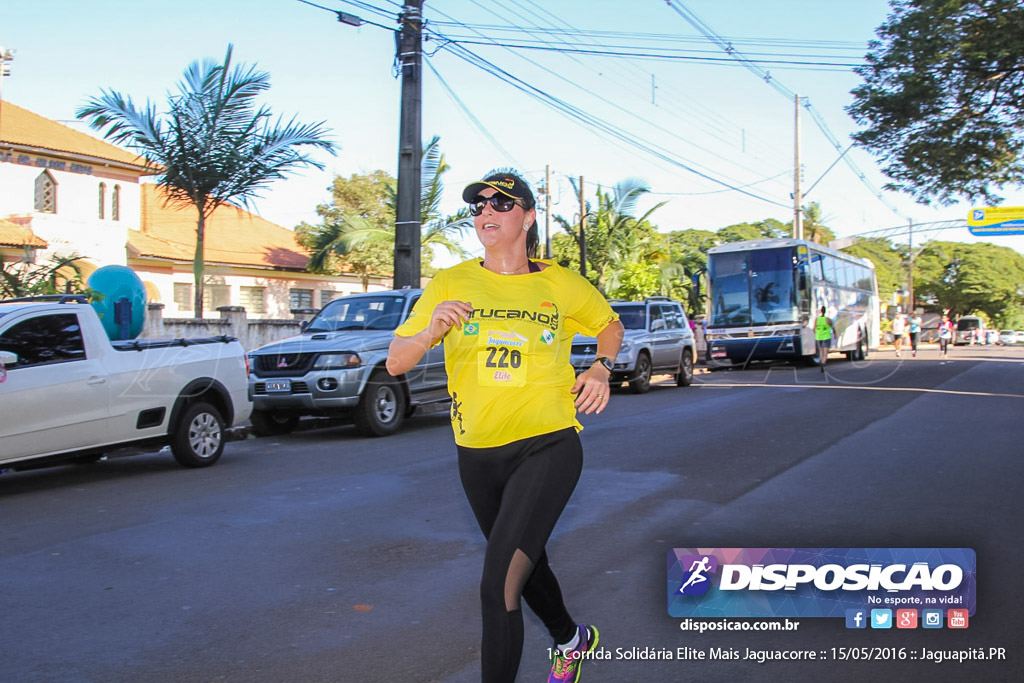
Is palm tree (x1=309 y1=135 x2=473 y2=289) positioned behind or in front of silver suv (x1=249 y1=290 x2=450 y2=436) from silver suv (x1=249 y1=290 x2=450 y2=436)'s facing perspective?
behind

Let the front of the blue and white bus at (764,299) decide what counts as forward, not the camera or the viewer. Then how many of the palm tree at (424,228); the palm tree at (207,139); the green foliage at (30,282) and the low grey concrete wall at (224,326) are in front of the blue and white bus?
4

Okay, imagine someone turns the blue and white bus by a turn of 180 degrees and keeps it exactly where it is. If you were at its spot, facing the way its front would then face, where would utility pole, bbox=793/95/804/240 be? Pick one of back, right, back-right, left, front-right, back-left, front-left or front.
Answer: front-left

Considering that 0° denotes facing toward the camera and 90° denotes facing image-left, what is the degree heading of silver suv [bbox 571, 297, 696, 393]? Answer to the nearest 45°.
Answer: approximately 45°

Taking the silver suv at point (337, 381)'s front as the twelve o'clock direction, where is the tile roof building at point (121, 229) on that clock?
The tile roof building is roughly at 4 o'clock from the silver suv.

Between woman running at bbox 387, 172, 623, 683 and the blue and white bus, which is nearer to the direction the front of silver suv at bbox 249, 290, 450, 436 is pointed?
the woman running

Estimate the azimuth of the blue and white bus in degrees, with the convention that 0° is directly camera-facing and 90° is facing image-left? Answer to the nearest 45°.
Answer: approximately 45°

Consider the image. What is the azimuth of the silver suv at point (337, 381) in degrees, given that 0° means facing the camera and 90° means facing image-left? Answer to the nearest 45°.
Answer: approximately 45°

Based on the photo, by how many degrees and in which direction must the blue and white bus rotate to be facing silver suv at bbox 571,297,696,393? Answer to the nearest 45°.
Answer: approximately 45° to its left
